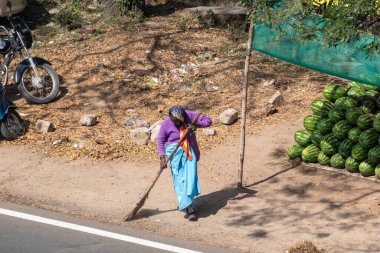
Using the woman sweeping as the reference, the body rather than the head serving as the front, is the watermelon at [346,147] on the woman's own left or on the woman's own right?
on the woman's own left

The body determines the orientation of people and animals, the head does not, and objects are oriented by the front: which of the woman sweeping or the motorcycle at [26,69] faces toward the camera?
the woman sweeping

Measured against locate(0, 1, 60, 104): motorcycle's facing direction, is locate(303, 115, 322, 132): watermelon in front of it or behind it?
in front

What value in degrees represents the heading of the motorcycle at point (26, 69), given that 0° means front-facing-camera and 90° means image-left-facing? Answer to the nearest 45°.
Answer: approximately 270°

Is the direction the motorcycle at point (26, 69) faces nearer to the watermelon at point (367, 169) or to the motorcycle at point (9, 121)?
the watermelon

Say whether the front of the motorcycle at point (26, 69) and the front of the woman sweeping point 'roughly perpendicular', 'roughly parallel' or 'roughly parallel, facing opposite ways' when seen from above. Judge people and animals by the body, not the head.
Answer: roughly perpendicular

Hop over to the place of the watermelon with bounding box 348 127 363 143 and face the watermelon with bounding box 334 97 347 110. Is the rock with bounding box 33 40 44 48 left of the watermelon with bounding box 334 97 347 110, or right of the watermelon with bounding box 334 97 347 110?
left

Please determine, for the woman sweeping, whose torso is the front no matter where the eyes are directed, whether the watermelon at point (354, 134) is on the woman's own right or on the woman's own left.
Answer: on the woman's own left

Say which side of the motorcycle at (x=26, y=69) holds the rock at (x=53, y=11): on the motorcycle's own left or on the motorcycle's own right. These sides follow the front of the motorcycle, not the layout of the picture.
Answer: on the motorcycle's own left

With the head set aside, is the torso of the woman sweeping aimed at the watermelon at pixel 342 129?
no

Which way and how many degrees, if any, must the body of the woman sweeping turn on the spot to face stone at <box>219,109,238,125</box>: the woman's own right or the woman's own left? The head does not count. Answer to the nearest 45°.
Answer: approximately 180°

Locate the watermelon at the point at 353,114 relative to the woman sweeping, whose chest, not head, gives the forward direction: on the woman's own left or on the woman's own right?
on the woman's own left

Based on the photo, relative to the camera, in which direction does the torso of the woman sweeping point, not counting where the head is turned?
toward the camera

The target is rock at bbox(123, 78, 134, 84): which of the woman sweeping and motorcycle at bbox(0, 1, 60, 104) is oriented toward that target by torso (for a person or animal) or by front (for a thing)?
the motorcycle
